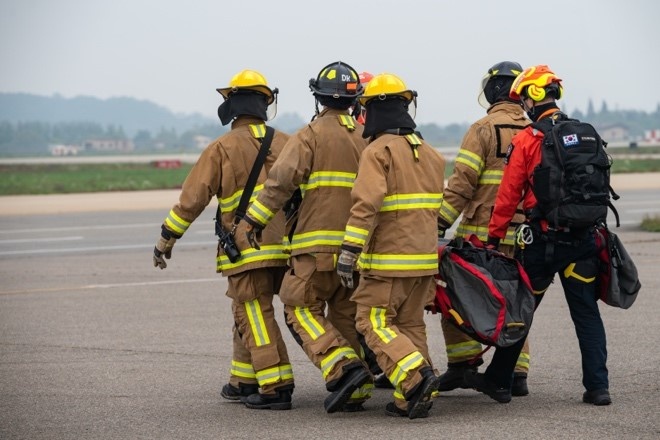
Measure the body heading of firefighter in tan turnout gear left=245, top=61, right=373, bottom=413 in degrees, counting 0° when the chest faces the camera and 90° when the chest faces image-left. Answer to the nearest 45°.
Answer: approximately 135°

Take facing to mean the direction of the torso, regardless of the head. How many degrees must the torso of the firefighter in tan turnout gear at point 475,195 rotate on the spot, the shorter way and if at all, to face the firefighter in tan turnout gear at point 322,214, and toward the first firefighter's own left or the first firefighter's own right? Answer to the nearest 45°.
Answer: approximately 90° to the first firefighter's own left

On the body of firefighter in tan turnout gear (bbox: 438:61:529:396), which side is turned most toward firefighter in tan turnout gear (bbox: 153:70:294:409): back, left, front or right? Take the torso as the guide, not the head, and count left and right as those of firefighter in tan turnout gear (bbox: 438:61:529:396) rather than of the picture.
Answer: left

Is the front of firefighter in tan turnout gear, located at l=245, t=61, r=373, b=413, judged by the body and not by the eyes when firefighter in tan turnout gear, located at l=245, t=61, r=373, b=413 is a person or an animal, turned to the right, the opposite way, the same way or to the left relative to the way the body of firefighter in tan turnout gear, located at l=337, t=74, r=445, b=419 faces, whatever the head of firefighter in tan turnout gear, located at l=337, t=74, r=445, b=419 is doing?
the same way

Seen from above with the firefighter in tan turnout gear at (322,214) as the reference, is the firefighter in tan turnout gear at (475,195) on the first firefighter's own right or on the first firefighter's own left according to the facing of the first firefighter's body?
on the first firefighter's own right

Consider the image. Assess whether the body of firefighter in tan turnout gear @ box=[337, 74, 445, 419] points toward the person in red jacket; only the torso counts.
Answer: no

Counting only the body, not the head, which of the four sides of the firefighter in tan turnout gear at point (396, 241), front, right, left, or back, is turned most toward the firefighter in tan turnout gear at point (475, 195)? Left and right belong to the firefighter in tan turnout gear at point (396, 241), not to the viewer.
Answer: right

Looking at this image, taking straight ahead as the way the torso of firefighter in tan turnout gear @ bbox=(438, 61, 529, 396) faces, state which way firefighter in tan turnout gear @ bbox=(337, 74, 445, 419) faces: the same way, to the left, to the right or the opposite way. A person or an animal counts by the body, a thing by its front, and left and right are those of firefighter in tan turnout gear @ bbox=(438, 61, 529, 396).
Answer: the same way

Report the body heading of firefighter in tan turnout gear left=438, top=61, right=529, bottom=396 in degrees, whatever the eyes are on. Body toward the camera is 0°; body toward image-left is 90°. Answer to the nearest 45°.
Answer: approximately 135°

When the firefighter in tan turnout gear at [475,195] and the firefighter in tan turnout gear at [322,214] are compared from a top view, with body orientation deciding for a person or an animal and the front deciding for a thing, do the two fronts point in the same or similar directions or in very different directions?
same or similar directions

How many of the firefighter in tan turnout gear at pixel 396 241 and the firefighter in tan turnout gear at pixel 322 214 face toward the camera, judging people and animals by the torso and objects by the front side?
0

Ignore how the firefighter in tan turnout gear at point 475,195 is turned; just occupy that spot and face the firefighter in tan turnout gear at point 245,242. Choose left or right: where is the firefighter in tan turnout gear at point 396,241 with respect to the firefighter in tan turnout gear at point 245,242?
left

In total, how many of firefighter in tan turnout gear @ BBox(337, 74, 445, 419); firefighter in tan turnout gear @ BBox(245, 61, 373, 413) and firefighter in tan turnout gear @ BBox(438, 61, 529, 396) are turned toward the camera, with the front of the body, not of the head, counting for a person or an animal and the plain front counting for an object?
0

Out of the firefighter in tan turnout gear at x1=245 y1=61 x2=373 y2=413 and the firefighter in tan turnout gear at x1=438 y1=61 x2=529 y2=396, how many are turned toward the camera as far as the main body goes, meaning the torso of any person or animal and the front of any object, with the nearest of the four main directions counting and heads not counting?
0

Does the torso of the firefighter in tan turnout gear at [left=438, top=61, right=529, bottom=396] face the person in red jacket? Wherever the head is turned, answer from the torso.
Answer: no

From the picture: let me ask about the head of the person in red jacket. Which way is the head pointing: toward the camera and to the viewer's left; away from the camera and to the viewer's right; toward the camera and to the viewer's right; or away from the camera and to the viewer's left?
away from the camera and to the viewer's left

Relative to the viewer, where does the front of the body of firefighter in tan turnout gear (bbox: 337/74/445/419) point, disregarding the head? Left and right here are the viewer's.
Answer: facing away from the viewer and to the left of the viewer
